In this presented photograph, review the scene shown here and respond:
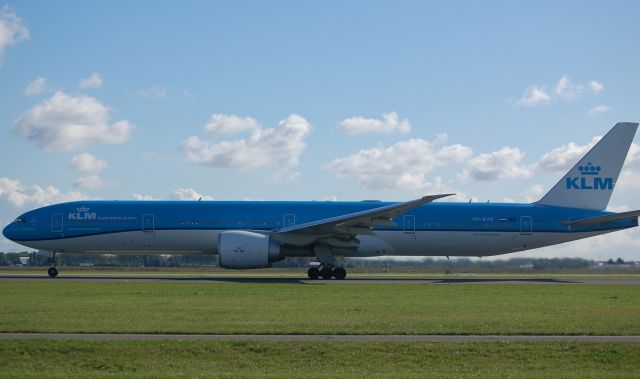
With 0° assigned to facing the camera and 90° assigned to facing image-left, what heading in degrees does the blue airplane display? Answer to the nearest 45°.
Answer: approximately 90°
